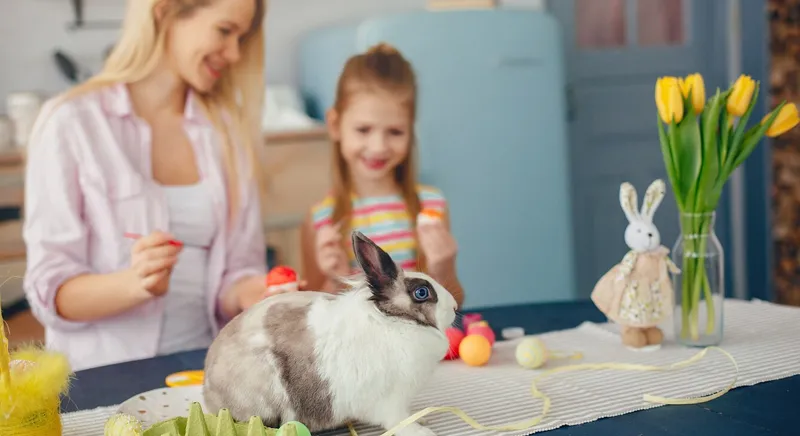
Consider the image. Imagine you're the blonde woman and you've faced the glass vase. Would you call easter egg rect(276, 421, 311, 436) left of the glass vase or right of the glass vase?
right

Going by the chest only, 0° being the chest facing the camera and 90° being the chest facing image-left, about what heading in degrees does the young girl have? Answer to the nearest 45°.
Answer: approximately 0°

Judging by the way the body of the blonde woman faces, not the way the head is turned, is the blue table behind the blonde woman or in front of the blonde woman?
in front

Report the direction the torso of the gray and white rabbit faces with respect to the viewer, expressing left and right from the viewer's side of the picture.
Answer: facing to the right of the viewer

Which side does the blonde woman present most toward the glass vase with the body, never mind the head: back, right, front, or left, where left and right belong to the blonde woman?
front

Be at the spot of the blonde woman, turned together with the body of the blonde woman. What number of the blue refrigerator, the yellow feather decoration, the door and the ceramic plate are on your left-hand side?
2

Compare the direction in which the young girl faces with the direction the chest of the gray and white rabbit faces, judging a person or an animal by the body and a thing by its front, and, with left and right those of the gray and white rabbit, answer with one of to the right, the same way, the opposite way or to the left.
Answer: to the right

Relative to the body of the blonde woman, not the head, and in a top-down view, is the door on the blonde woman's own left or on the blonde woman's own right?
on the blonde woman's own left

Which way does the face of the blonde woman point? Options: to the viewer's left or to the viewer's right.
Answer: to the viewer's right

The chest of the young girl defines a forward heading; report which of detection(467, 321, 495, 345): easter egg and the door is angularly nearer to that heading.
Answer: the easter egg
